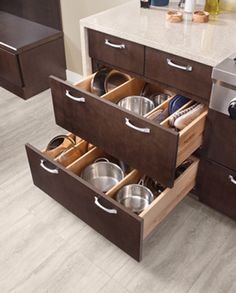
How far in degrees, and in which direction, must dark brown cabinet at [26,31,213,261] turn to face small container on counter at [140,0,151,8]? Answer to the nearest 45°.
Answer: approximately 135° to its right

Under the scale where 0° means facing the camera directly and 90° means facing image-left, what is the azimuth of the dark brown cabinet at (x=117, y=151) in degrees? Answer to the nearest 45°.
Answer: approximately 45°

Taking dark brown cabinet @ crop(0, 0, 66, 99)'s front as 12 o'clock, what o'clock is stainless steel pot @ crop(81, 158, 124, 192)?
The stainless steel pot is roughly at 10 o'clock from the dark brown cabinet.

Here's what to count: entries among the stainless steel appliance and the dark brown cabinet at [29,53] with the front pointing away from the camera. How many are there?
0

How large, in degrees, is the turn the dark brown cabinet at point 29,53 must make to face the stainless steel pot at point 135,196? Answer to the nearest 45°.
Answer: approximately 45° to its left

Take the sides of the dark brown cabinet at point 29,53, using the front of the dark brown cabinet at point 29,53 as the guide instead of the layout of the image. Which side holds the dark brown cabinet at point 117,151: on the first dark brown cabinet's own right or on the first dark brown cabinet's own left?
on the first dark brown cabinet's own left
